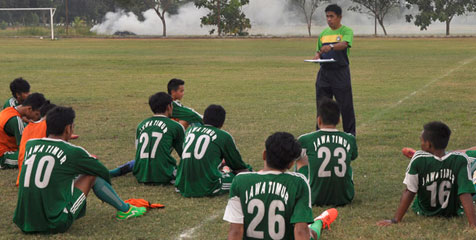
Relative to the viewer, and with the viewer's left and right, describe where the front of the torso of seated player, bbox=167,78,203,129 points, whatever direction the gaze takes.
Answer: facing to the right of the viewer

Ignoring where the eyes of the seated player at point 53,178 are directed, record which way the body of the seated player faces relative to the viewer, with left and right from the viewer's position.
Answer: facing away from the viewer and to the right of the viewer

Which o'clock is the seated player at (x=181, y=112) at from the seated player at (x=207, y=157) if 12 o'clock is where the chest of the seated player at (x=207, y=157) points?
the seated player at (x=181, y=112) is roughly at 10 o'clock from the seated player at (x=207, y=157).

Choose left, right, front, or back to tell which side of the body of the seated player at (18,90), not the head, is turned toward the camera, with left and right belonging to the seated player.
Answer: right

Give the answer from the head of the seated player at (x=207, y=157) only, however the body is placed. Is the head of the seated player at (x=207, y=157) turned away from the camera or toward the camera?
away from the camera

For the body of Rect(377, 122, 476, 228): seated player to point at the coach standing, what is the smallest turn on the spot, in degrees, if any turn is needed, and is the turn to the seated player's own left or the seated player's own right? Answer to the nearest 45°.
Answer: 0° — they already face them

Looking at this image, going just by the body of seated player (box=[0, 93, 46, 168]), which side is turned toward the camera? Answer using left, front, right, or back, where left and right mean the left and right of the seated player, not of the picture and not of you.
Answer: right

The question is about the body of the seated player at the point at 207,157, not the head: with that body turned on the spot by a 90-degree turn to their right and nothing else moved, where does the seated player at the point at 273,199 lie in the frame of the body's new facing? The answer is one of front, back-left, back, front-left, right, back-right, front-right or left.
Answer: front-right

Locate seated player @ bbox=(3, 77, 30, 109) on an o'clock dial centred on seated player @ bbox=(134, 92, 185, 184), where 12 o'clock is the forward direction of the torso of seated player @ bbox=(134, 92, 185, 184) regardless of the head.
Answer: seated player @ bbox=(3, 77, 30, 109) is roughly at 9 o'clock from seated player @ bbox=(134, 92, 185, 184).

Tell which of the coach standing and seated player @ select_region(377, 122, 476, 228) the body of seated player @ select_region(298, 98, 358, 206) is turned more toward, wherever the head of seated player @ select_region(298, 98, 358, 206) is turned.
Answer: the coach standing

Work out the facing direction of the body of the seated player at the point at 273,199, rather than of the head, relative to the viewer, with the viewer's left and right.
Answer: facing away from the viewer

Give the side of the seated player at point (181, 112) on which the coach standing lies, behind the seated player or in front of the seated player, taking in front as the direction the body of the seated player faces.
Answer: in front

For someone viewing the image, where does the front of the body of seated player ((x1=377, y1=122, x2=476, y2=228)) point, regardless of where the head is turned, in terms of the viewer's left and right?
facing away from the viewer

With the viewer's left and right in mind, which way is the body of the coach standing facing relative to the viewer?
facing the viewer and to the left of the viewer

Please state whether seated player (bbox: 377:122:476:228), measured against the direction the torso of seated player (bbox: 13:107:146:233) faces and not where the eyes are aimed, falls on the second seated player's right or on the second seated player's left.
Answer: on the second seated player's right

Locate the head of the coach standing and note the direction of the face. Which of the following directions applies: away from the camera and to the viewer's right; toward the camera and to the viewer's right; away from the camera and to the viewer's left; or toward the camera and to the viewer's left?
toward the camera and to the viewer's left
